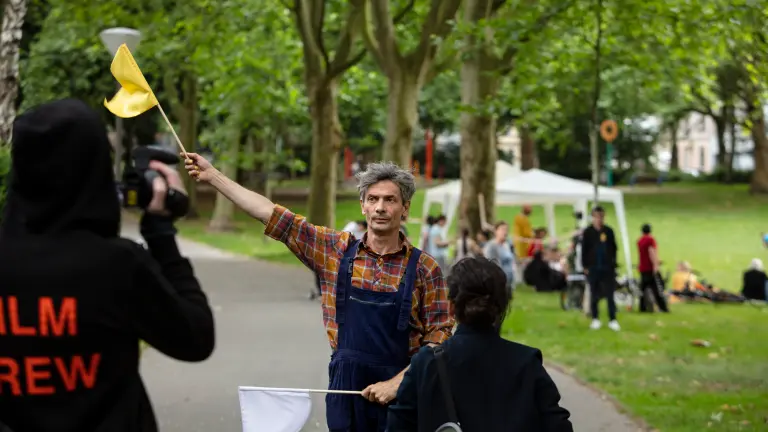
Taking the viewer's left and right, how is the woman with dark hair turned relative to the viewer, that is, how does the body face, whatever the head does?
facing away from the viewer

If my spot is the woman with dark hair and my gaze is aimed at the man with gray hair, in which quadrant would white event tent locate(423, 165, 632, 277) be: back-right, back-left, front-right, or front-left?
front-right

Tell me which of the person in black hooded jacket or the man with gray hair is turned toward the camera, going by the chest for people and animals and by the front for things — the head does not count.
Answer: the man with gray hair

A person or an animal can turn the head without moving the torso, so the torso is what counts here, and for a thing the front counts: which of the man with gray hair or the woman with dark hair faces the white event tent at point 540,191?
the woman with dark hair

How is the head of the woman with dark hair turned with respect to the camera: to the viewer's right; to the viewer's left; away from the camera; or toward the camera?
away from the camera

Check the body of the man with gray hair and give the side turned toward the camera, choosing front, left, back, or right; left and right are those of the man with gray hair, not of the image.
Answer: front

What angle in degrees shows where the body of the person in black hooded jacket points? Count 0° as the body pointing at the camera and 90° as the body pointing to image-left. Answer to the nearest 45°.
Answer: approximately 180°

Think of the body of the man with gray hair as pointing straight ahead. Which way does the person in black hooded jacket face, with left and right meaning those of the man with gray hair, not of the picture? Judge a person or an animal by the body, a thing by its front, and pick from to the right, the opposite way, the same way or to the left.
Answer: the opposite way

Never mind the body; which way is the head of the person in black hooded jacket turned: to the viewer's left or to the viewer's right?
to the viewer's right

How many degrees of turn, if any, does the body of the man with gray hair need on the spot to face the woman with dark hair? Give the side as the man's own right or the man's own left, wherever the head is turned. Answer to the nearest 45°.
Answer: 0° — they already face them

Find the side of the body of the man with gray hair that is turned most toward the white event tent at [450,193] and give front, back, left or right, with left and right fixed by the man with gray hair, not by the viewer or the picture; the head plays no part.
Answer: back

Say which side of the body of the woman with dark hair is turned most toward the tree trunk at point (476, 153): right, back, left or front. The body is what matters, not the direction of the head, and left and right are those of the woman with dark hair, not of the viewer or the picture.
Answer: front

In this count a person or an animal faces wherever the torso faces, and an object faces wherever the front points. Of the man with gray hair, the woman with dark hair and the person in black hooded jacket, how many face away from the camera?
2

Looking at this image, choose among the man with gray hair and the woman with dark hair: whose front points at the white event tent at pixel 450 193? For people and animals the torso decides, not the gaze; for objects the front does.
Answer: the woman with dark hair

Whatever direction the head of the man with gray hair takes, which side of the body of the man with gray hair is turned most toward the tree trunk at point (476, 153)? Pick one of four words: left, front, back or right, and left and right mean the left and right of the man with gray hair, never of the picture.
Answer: back

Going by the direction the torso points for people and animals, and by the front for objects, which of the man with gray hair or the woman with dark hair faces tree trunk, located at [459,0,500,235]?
the woman with dark hair

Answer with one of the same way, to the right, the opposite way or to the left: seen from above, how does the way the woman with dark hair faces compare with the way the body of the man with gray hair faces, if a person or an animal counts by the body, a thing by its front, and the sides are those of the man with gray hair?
the opposite way
